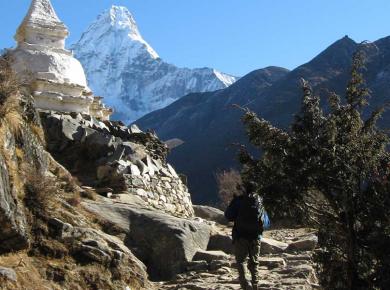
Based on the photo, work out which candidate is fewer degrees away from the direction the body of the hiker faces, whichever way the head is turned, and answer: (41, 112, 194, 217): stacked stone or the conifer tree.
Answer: the stacked stone

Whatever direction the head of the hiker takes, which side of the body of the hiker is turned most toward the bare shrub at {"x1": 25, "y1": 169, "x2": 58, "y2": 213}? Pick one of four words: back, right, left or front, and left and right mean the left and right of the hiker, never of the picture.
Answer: left

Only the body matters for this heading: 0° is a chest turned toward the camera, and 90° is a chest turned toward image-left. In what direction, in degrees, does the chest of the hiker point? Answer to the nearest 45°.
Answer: approximately 180°

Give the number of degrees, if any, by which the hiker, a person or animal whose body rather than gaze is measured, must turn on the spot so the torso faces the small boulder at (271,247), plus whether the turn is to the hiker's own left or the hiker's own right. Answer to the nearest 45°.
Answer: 0° — they already face it

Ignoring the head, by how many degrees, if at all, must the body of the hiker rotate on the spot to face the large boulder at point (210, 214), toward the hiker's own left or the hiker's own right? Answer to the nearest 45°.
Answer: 0° — they already face it

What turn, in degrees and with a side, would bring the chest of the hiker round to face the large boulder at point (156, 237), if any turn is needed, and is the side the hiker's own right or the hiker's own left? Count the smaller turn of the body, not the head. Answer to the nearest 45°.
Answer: approximately 45° to the hiker's own left

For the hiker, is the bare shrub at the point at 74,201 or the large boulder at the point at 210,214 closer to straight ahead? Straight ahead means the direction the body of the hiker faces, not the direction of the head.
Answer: the large boulder

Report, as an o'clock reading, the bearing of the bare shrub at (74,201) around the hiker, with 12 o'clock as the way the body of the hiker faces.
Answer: The bare shrub is roughly at 10 o'clock from the hiker.
